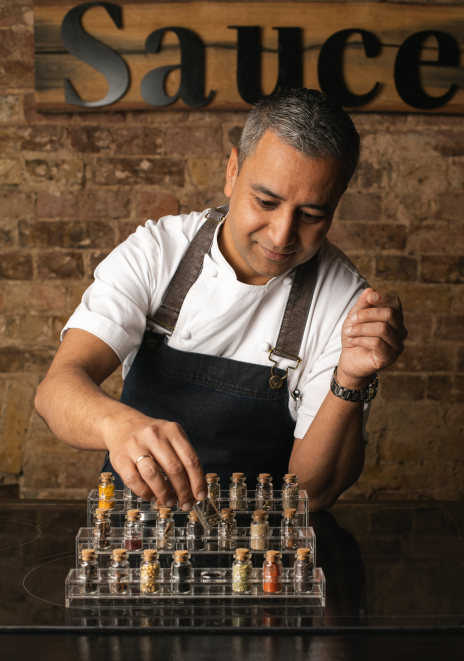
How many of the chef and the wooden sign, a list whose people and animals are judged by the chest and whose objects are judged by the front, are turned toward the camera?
2

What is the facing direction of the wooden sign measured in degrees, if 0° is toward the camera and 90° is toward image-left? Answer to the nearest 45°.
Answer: approximately 0°

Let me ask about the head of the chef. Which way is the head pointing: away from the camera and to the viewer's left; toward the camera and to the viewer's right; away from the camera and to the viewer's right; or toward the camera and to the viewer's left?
toward the camera and to the viewer's left

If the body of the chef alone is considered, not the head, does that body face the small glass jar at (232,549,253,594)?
yes

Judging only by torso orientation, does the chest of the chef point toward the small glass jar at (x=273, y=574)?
yes

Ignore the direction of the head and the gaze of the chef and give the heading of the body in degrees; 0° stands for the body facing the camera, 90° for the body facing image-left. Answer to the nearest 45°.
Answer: approximately 0°
